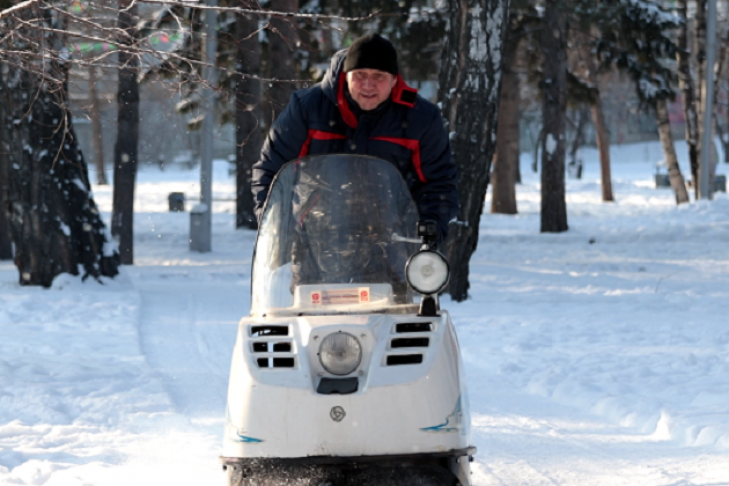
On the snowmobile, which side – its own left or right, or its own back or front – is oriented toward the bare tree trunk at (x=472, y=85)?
back

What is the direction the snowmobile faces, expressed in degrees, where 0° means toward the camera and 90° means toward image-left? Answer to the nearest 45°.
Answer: approximately 0°

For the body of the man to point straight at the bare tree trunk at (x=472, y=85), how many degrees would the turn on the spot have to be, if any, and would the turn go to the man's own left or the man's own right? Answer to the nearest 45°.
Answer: approximately 180°

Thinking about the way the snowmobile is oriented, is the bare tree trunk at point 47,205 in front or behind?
behind

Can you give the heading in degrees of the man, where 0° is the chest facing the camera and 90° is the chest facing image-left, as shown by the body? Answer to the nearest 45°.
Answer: approximately 0°

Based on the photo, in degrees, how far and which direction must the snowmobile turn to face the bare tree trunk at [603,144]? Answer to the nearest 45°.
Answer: approximately 180°

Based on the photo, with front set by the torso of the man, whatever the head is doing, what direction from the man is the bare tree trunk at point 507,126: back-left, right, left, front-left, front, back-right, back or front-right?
back

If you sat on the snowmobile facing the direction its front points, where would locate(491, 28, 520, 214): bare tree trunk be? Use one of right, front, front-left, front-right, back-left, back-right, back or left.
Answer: back
